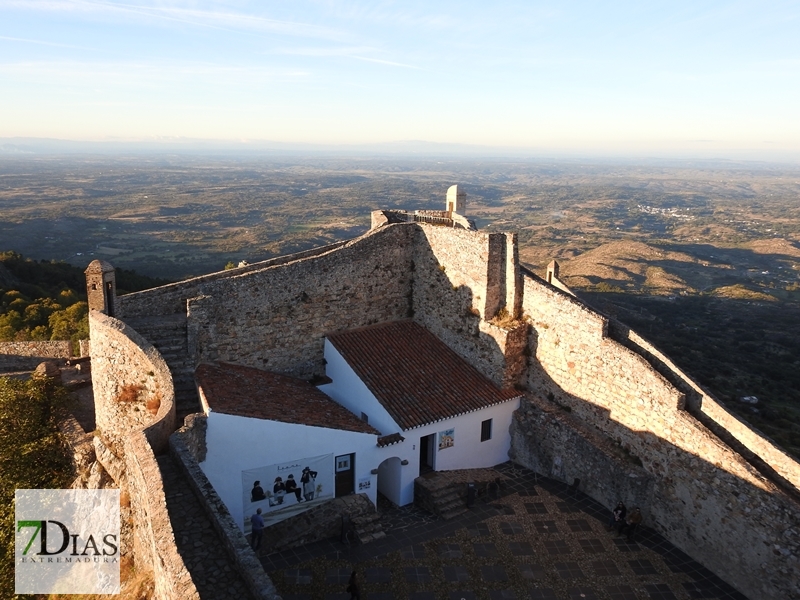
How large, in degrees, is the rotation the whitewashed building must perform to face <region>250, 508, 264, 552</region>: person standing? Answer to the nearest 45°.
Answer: approximately 90° to its right

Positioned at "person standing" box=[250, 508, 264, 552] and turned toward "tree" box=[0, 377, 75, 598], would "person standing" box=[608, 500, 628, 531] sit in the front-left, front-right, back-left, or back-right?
back-right

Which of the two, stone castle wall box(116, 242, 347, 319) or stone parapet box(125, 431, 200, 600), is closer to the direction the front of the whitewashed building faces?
the stone parapet

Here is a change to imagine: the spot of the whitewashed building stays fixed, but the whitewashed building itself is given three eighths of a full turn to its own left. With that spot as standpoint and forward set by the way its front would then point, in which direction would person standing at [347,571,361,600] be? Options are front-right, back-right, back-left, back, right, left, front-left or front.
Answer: back

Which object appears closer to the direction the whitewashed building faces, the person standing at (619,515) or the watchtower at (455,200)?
the person standing

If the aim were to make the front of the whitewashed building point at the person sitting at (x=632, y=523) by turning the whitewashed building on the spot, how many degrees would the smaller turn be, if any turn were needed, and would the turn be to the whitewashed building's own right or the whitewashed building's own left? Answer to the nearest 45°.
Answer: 0° — it already faces them

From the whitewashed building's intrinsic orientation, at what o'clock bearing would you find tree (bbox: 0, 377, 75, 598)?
The tree is roughly at 4 o'clock from the whitewashed building.

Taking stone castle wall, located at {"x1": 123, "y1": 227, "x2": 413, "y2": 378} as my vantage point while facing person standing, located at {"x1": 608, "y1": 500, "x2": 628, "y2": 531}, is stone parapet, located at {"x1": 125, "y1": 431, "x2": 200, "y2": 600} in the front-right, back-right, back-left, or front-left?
front-right

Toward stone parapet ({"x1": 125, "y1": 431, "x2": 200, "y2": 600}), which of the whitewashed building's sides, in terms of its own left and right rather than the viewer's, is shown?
right

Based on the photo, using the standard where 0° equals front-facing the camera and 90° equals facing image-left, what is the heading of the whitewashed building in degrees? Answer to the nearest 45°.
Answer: approximately 315°

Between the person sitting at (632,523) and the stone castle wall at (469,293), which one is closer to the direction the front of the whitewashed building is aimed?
the person sitting

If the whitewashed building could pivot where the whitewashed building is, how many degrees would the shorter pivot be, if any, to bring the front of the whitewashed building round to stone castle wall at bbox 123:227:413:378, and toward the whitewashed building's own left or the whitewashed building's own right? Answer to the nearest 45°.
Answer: approximately 180°

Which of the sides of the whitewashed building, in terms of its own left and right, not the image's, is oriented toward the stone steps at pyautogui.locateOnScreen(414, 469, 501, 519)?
front

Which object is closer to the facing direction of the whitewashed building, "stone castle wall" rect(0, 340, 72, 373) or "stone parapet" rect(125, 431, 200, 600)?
the stone parapet
